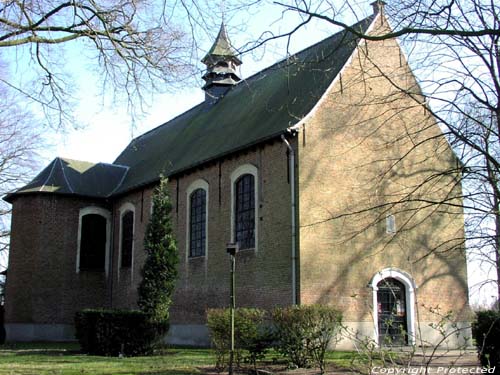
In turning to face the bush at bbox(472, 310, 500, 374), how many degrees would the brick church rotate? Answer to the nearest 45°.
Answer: approximately 45° to its right

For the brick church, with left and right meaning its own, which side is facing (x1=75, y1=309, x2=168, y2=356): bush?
right

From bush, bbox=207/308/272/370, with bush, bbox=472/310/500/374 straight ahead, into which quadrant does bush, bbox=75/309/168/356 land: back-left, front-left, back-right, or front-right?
back-left

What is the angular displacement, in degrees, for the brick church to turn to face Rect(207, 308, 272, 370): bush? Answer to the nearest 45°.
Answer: approximately 45° to its right

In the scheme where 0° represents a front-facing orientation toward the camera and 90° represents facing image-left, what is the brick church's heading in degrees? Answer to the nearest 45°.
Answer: approximately 315°
